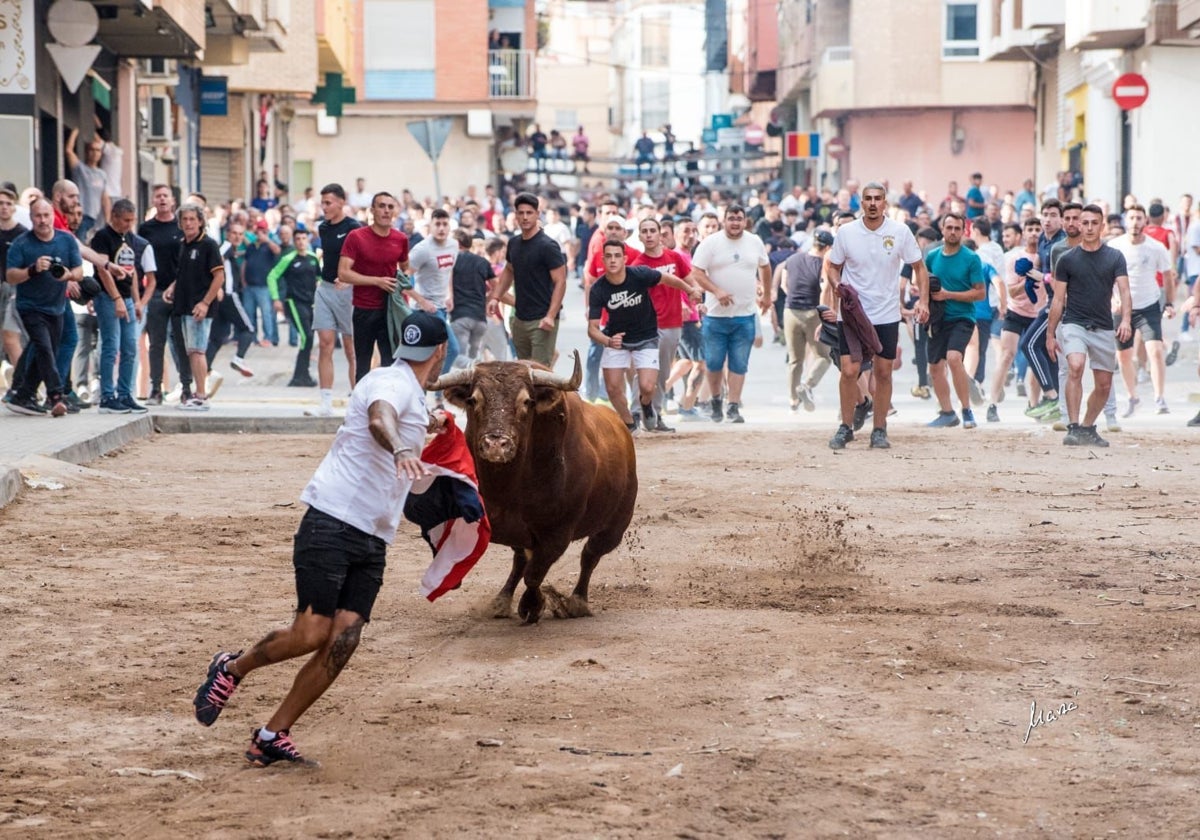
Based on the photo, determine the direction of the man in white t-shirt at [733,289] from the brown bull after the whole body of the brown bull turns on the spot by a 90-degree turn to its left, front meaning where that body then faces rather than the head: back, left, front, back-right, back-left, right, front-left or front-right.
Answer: back-left

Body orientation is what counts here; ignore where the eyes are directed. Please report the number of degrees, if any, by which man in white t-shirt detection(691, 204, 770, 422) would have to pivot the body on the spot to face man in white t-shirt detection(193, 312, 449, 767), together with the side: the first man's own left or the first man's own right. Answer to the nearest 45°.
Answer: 0° — they already face them

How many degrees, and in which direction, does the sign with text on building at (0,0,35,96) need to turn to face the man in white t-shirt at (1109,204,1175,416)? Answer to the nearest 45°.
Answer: approximately 45° to its left
